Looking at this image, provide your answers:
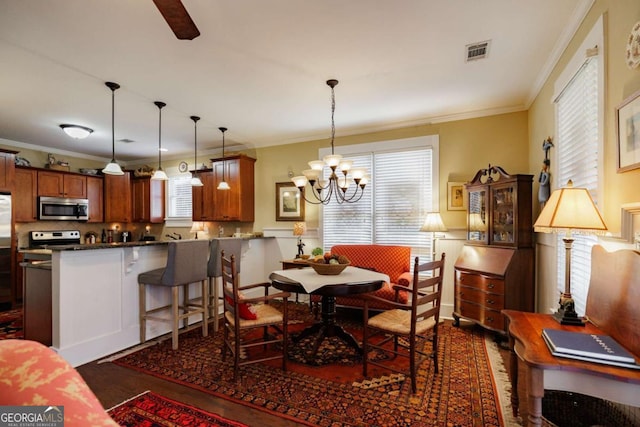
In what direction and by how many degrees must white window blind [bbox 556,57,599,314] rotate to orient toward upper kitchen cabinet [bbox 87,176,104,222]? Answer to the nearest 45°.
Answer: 0° — it already faces it

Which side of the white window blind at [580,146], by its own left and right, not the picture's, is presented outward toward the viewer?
left

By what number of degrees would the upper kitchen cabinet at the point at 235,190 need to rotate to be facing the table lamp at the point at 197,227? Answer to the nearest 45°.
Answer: approximately 90° to its right

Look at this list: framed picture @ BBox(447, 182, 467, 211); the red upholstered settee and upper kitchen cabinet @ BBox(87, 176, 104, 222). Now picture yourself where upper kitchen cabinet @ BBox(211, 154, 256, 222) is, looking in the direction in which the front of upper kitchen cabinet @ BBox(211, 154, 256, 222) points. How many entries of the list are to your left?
2

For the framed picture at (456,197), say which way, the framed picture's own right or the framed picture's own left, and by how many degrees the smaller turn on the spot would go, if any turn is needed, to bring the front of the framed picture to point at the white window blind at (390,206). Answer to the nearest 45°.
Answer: approximately 90° to the framed picture's own right

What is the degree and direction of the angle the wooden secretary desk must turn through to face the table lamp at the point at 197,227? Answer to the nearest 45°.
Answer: approximately 45° to its right

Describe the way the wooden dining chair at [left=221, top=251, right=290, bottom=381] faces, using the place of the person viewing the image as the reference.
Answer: facing to the right of the viewer
